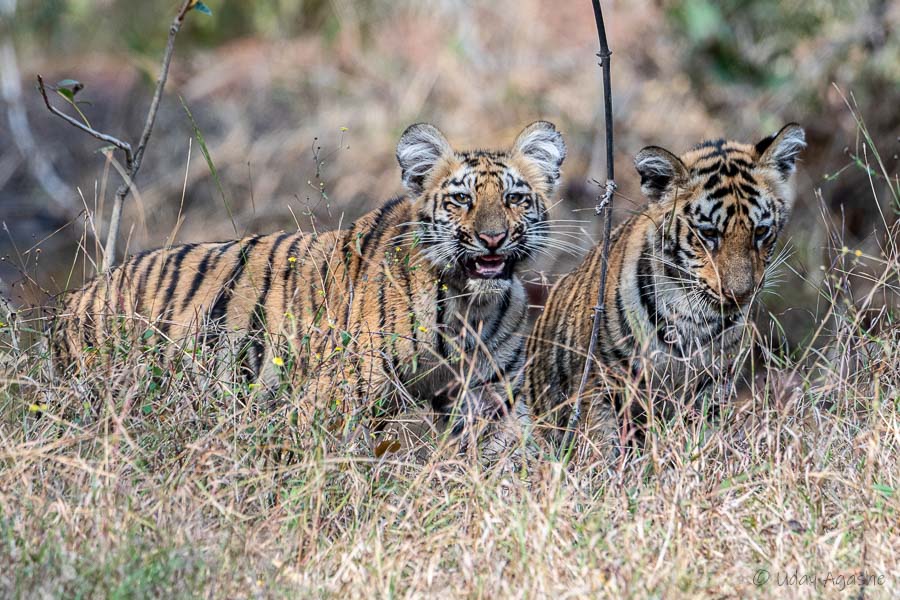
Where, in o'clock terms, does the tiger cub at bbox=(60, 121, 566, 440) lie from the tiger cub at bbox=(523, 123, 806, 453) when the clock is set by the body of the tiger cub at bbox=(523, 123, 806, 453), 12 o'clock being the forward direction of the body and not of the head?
the tiger cub at bbox=(60, 121, 566, 440) is roughly at 4 o'clock from the tiger cub at bbox=(523, 123, 806, 453).

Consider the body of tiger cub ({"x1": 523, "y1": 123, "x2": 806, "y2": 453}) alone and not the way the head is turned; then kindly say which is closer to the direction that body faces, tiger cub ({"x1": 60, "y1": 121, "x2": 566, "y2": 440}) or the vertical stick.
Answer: the vertical stick

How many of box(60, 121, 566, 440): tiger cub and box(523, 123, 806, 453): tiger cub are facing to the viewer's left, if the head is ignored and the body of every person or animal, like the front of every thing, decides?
0

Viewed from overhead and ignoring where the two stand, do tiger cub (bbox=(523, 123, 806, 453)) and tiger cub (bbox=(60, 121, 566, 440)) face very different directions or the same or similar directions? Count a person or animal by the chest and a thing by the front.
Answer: same or similar directions

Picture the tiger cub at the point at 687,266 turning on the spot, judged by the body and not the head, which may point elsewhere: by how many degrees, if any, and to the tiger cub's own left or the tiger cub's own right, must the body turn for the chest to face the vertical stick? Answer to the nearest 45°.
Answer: approximately 90° to the tiger cub's own right

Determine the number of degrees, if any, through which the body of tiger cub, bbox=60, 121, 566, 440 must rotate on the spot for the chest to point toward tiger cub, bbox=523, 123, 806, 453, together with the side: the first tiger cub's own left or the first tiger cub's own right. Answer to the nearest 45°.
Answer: approximately 45° to the first tiger cub's own left

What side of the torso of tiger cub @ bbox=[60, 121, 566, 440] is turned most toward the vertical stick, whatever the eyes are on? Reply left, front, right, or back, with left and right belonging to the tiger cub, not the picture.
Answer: front

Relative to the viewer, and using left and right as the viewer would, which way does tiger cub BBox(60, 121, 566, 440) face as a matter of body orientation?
facing the viewer and to the right of the viewer

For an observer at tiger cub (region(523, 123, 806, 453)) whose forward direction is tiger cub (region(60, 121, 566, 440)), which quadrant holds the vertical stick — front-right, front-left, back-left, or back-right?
front-left
